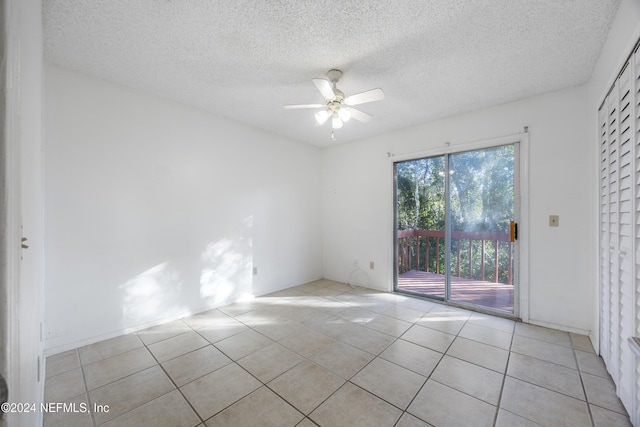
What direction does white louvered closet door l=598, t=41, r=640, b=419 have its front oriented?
to the viewer's left

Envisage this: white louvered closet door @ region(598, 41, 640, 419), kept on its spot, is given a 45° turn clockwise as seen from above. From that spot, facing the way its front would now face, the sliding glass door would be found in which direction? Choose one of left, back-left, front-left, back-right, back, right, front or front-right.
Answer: front

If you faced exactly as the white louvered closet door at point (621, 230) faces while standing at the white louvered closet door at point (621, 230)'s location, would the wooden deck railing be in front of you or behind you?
in front

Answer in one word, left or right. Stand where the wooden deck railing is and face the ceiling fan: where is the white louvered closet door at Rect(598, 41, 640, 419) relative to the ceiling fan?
left

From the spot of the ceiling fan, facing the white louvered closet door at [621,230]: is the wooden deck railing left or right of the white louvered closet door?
left
